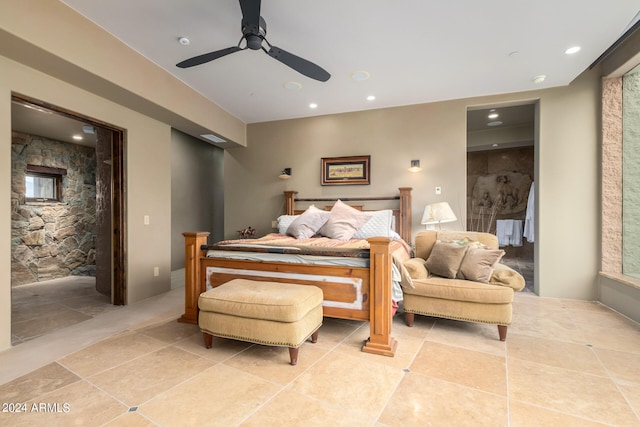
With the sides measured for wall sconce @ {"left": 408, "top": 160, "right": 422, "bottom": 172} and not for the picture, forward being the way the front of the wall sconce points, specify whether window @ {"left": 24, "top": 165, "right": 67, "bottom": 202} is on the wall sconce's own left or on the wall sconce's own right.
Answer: on the wall sconce's own right

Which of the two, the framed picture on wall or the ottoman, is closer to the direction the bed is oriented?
the ottoman

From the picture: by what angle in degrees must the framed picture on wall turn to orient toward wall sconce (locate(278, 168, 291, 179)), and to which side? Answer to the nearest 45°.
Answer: approximately 90° to its right

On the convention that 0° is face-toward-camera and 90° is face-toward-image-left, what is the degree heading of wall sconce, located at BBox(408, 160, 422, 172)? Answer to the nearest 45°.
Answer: approximately 0°

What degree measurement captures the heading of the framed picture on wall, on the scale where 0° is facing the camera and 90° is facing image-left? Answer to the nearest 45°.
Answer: approximately 0°

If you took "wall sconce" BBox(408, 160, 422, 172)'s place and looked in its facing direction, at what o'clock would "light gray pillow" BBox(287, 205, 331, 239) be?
The light gray pillow is roughly at 2 o'clock from the wall sconce.

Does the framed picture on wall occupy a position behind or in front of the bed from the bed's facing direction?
behind

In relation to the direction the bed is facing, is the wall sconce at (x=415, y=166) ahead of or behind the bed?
behind
